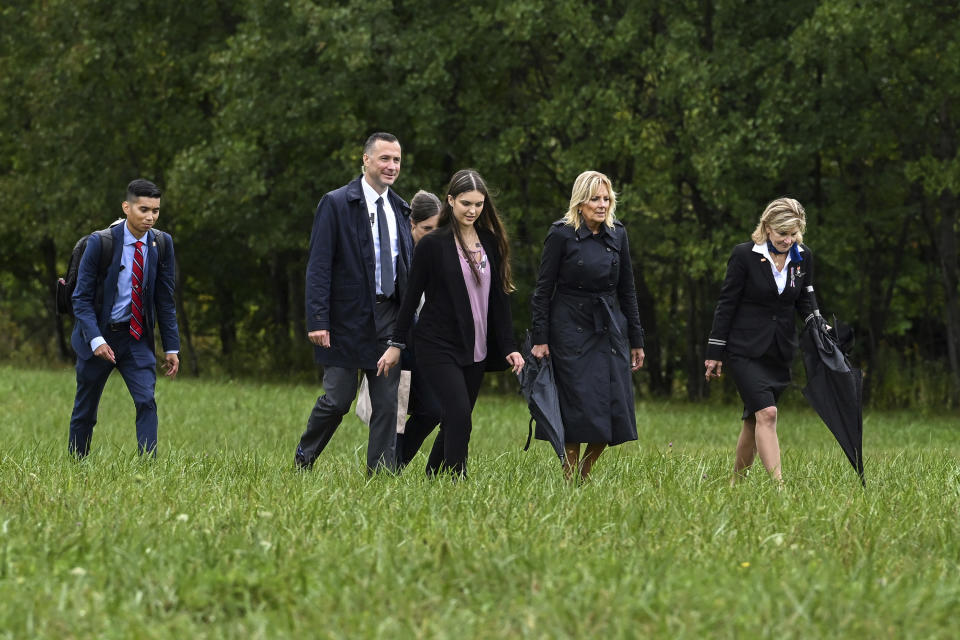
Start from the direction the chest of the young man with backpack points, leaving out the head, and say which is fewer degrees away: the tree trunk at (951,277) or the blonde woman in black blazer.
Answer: the blonde woman in black blazer

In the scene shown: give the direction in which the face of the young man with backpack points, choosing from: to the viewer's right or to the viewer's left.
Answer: to the viewer's right

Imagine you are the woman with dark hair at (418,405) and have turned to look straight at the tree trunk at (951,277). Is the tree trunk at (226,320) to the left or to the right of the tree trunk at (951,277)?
left

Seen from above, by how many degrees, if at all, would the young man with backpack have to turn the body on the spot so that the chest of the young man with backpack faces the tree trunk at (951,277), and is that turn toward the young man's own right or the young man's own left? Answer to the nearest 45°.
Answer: approximately 90° to the young man's own left

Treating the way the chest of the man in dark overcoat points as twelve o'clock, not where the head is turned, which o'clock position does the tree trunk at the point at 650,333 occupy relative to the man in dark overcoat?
The tree trunk is roughly at 8 o'clock from the man in dark overcoat.

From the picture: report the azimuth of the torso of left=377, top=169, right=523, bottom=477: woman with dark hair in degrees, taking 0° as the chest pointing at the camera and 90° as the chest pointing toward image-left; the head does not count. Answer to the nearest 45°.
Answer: approximately 315°

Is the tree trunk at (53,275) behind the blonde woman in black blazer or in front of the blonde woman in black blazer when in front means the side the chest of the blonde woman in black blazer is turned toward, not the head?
behind
